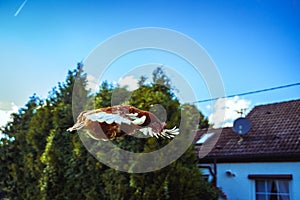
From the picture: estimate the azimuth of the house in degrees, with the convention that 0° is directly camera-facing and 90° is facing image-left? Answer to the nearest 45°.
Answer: approximately 0°

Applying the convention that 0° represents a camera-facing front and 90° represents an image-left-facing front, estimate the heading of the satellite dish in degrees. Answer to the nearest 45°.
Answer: approximately 0°

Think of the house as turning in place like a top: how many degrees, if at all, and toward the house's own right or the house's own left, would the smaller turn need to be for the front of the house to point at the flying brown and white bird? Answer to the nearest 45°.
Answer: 0° — it already faces it

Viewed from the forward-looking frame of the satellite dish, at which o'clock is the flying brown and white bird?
The flying brown and white bird is roughly at 12 o'clock from the satellite dish.
